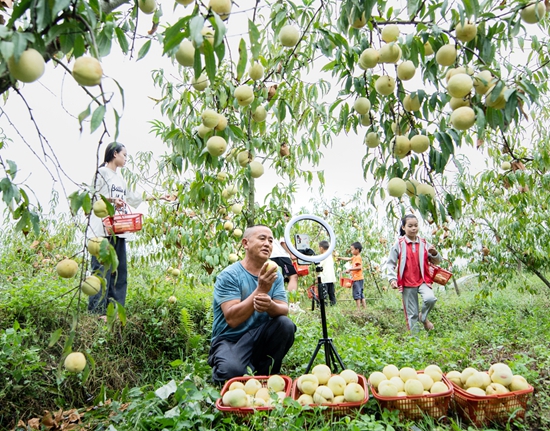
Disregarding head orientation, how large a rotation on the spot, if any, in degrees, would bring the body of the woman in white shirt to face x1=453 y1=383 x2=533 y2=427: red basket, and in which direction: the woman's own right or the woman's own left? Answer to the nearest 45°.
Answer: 0° — they already face it

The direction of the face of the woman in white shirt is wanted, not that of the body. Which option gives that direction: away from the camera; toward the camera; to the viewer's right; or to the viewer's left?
to the viewer's right

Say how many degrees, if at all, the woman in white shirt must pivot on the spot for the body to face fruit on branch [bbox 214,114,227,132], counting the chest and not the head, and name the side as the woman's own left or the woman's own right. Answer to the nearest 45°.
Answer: approximately 45° to the woman's own right

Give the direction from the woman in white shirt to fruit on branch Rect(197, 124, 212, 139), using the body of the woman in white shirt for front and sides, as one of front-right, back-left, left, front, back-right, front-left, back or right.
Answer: front-right

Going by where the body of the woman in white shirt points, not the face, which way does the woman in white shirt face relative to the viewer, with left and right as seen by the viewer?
facing the viewer and to the right of the viewer

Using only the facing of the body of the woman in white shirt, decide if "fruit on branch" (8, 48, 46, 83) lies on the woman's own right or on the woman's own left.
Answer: on the woman's own right

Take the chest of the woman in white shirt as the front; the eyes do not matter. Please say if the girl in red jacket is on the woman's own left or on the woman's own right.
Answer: on the woman's own left

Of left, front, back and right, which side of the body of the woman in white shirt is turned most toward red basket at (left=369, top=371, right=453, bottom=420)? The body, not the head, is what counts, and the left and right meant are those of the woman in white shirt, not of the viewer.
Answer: front
